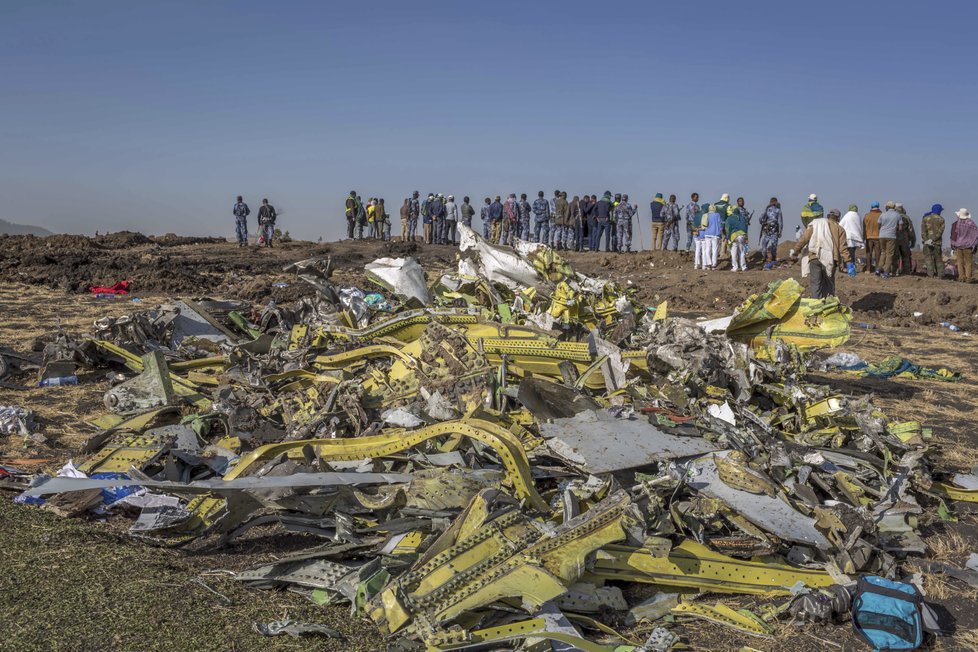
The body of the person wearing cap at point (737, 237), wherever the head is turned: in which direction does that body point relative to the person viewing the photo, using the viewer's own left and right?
facing away from the viewer

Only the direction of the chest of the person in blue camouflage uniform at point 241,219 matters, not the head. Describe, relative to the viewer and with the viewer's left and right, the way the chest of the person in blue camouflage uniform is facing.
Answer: facing away from the viewer

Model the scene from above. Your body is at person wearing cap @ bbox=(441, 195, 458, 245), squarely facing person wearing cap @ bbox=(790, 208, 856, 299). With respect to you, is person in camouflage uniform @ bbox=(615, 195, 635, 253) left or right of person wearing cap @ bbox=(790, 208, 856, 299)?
left

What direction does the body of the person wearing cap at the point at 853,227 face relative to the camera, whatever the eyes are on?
away from the camera

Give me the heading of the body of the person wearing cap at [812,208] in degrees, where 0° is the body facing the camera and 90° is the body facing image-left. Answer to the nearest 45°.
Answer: approximately 180°

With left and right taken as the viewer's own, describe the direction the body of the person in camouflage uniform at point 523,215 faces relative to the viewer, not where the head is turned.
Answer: facing away from the viewer

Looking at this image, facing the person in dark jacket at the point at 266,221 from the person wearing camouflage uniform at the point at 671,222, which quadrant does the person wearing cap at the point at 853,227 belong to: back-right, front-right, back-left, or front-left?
back-left

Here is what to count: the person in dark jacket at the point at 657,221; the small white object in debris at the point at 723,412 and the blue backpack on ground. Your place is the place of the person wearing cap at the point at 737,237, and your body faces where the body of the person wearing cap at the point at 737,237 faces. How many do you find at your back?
2
